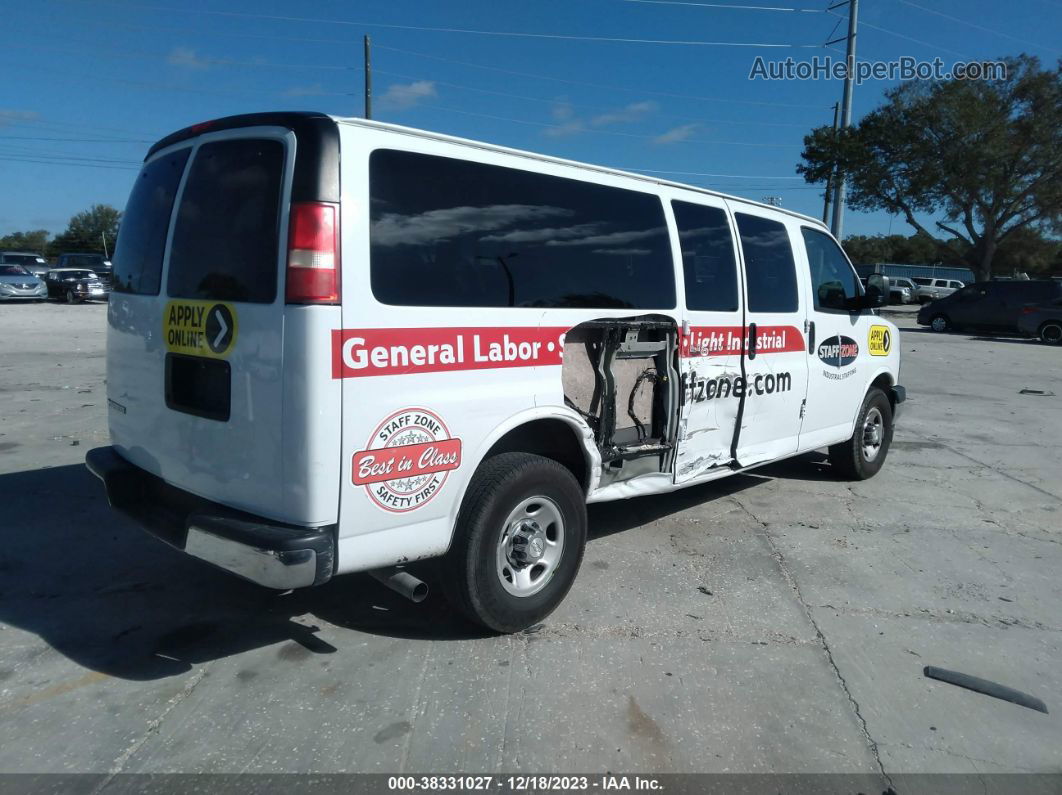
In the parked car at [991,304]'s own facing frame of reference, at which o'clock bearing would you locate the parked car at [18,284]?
the parked car at [18,284] is roughly at 11 o'clock from the parked car at [991,304].

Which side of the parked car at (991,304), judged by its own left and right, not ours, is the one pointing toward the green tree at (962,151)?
right

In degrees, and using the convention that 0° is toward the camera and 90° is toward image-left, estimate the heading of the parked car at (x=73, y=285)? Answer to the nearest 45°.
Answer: approximately 315°

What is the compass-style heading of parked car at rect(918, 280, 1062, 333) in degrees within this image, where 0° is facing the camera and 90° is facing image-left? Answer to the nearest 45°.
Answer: approximately 90°

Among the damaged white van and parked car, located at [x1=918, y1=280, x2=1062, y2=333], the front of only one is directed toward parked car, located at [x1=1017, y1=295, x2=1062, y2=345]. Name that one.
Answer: the damaged white van

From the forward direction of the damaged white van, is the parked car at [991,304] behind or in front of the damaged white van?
in front

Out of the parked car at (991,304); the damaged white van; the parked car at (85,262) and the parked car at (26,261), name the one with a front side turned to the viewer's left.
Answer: the parked car at (991,304)

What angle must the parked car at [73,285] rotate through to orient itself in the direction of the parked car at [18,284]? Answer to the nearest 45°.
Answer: approximately 135° to its right

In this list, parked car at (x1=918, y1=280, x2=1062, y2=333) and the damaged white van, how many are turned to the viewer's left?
1

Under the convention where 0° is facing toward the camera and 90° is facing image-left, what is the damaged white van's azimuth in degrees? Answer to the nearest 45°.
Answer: approximately 225°

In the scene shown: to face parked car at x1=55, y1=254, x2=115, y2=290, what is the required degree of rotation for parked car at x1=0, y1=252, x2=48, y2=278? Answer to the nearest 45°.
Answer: approximately 90° to its left

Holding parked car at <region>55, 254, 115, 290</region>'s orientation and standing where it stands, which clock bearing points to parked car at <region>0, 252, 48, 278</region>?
parked car at <region>0, 252, 48, 278</region> is roughly at 3 o'clock from parked car at <region>55, 254, 115, 290</region>.
